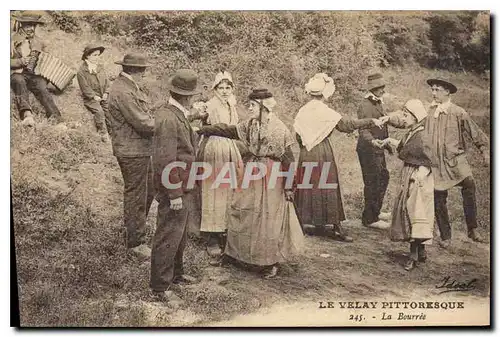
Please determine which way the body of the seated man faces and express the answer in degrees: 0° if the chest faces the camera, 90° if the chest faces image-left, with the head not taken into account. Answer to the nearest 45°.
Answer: approximately 315°
